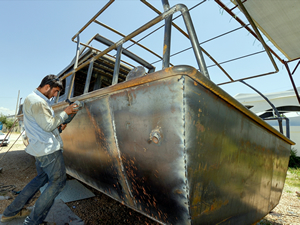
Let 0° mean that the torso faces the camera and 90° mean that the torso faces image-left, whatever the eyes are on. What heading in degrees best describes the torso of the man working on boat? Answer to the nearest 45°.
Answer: approximately 270°

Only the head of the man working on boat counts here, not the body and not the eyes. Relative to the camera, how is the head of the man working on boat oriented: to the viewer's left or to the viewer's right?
to the viewer's right

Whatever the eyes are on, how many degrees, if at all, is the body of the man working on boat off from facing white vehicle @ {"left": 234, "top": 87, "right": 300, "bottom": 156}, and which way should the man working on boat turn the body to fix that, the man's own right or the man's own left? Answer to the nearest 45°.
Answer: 0° — they already face it

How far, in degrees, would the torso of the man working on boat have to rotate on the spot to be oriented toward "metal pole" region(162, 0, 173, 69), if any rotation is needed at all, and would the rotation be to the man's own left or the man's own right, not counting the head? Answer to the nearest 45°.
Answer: approximately 45° to the man's own right

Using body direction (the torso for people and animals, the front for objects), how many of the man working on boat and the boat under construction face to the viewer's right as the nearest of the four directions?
1

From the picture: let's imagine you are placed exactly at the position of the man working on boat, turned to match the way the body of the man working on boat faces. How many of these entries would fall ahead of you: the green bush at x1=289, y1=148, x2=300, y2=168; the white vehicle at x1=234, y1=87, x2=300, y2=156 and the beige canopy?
3

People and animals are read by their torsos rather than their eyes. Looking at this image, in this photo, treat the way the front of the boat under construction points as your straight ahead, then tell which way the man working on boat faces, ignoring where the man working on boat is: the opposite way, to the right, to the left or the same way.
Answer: to the right
